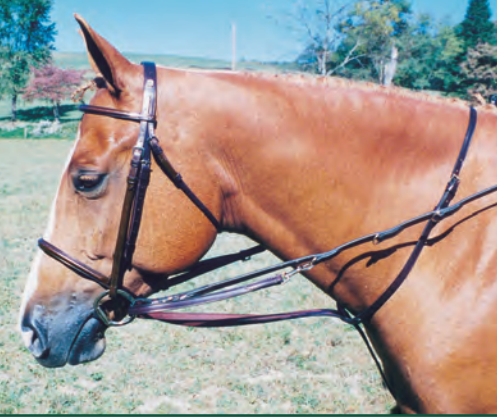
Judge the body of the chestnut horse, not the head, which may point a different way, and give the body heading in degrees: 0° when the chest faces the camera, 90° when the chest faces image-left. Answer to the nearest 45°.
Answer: approximately 90°

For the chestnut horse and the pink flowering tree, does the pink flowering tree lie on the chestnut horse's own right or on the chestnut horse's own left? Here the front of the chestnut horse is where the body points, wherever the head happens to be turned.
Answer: on the chestnut horse's own right

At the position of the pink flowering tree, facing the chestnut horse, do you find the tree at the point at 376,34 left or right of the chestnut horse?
left

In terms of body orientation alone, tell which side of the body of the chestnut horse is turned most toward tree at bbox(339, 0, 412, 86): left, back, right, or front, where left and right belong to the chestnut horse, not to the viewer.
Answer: right

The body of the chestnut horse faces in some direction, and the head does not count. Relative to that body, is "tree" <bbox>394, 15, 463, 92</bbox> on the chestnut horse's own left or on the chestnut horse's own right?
on the chestnut horse's own right

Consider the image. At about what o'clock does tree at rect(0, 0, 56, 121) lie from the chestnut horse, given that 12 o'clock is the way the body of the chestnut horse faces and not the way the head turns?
The tree is roughly at 2 o'clock from the chestnut horse.

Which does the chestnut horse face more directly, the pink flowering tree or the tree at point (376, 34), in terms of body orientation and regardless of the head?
the pink flowering tree

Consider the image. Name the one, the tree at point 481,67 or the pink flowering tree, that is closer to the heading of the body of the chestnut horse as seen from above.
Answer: the pink flowering tree
